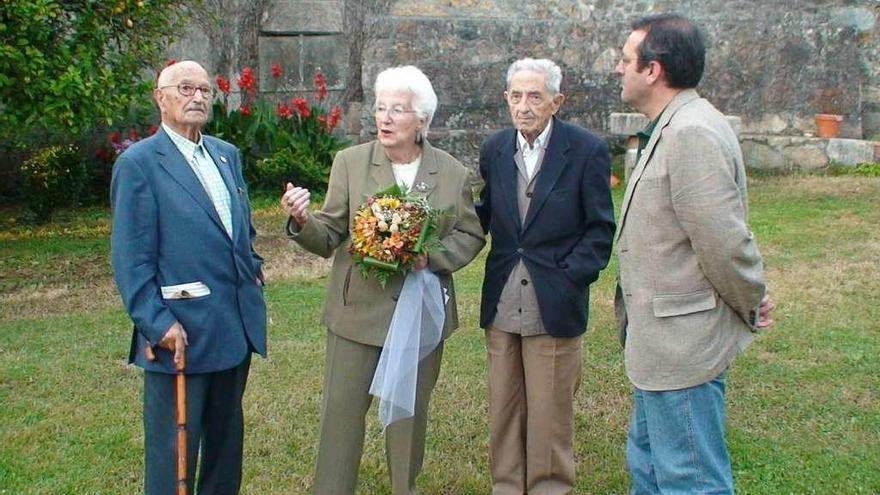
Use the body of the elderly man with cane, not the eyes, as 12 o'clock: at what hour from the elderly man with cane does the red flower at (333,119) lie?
The red flower is roughly at 8 o'clock from the elderly man with cane.

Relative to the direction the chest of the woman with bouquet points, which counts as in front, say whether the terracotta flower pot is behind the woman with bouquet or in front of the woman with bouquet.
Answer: behind

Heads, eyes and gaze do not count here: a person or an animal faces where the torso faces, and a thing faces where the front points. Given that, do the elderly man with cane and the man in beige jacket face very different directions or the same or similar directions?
very different directions

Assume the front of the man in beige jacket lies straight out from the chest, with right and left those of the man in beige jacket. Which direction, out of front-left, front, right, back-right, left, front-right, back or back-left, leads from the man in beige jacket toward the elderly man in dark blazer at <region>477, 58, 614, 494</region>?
front-right

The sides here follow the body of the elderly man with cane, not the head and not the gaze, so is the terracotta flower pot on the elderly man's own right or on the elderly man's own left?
on the elderly man's own left

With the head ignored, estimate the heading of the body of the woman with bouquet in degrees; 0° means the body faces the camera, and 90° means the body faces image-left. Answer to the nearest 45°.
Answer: approximately 0°

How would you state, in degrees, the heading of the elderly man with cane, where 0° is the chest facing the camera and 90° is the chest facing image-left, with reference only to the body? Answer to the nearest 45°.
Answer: approximately 315°

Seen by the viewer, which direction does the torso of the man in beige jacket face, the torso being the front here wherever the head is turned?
to the viewer's left

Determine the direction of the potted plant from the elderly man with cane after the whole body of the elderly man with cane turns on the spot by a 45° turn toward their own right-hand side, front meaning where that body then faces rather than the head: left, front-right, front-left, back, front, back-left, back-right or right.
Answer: back-left

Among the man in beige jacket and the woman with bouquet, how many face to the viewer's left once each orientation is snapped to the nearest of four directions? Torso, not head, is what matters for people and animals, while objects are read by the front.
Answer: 1
